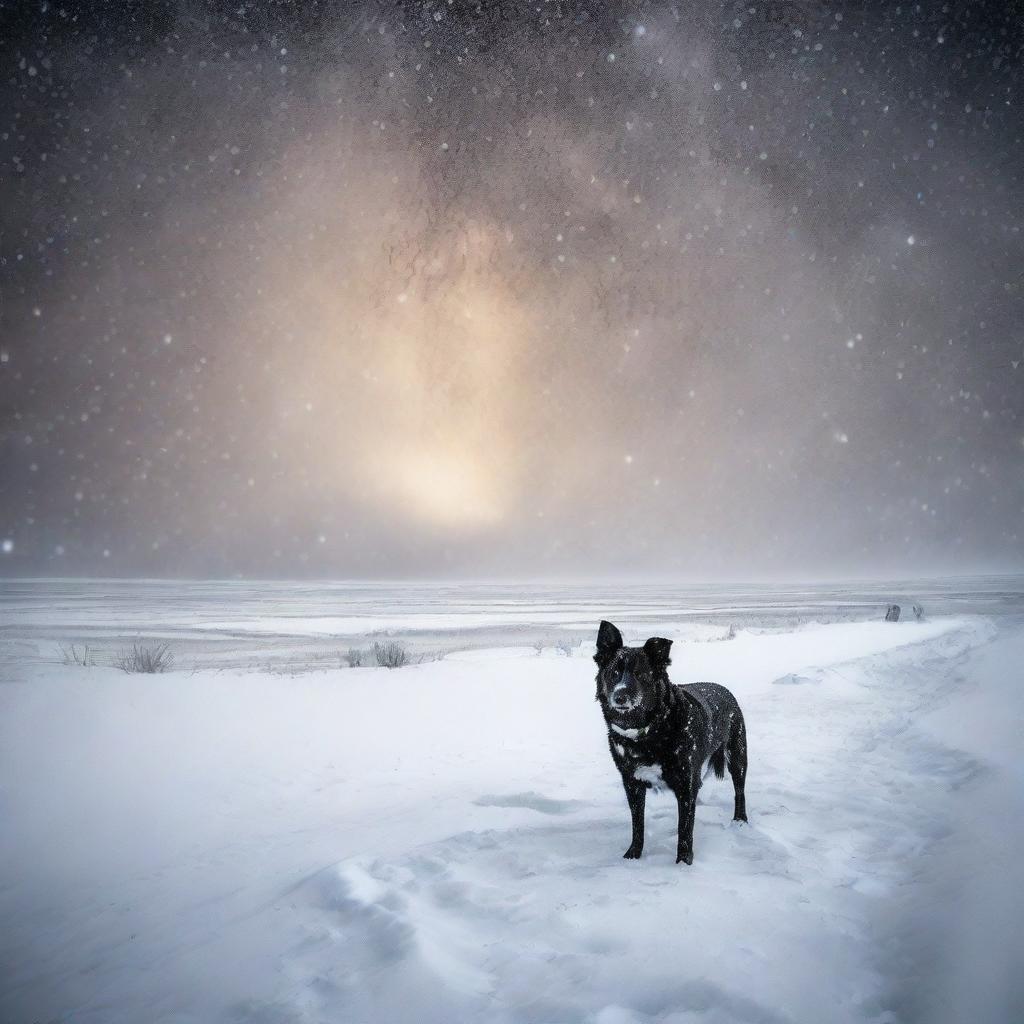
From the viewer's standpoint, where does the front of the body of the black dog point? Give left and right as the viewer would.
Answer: facing the viewer and to the left of the viewer
